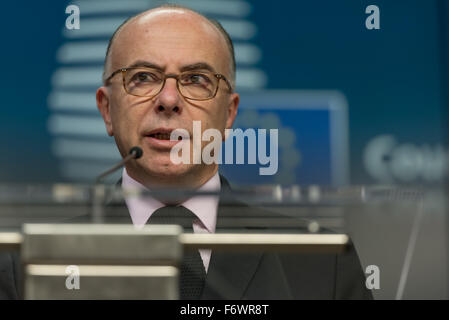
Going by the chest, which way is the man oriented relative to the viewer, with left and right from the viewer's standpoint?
facing the viewer
